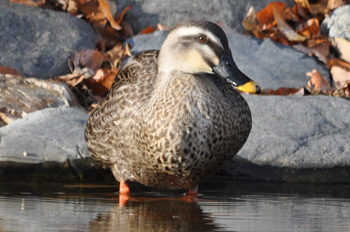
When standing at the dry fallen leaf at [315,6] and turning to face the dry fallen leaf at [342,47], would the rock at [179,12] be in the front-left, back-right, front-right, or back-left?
back-right

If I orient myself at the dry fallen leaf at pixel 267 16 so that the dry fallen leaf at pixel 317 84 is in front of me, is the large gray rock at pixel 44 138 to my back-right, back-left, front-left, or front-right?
front-right

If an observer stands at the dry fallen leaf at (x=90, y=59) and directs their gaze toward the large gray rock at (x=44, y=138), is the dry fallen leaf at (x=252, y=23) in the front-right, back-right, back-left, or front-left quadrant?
back-left

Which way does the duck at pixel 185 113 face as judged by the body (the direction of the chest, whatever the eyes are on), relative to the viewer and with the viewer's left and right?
facing the viewer and to the right of the viewer

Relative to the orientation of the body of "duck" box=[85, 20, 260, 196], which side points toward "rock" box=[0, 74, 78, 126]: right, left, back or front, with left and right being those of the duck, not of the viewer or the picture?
back

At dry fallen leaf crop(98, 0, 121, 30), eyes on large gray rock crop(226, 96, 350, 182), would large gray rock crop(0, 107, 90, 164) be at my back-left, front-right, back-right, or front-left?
front-right

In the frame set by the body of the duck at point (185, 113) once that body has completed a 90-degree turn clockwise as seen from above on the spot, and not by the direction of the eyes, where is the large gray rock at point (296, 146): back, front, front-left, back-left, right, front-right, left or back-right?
back

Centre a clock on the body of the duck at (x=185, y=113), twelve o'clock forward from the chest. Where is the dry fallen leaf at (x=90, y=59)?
The dry fallen leaf is roughly at 7 o'clock from the duck.

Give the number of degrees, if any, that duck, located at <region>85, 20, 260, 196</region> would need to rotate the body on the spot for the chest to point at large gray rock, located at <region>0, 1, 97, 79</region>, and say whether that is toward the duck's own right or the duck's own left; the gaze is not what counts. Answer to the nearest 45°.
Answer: approximately 180°

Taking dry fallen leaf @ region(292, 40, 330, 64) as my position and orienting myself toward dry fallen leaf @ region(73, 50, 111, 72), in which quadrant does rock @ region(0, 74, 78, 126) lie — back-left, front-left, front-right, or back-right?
front-left

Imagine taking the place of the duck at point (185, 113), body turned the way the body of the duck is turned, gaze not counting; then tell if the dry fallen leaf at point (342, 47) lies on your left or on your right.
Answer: on your left

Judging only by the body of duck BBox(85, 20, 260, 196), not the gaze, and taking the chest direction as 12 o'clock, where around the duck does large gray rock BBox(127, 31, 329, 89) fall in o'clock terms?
The large gray rock is roughly at 8 o'clock from the duck.

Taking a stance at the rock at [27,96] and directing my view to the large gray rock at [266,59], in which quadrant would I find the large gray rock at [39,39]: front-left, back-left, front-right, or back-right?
front-left

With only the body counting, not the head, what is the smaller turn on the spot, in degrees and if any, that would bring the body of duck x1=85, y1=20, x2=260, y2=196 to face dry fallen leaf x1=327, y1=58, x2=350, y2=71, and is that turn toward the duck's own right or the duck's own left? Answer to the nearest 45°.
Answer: approximately 90° to the duck's own left

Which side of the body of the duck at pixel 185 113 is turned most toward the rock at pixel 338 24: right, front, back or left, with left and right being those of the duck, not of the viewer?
left

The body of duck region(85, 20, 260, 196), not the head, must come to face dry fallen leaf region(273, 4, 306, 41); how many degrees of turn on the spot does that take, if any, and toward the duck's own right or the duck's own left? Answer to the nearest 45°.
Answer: approximately 135° to the duck's own left

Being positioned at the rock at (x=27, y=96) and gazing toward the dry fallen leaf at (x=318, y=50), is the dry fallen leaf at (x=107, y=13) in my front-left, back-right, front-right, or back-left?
front-left

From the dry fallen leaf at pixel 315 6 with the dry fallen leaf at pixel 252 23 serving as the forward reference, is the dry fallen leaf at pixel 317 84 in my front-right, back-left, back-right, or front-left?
front-left
